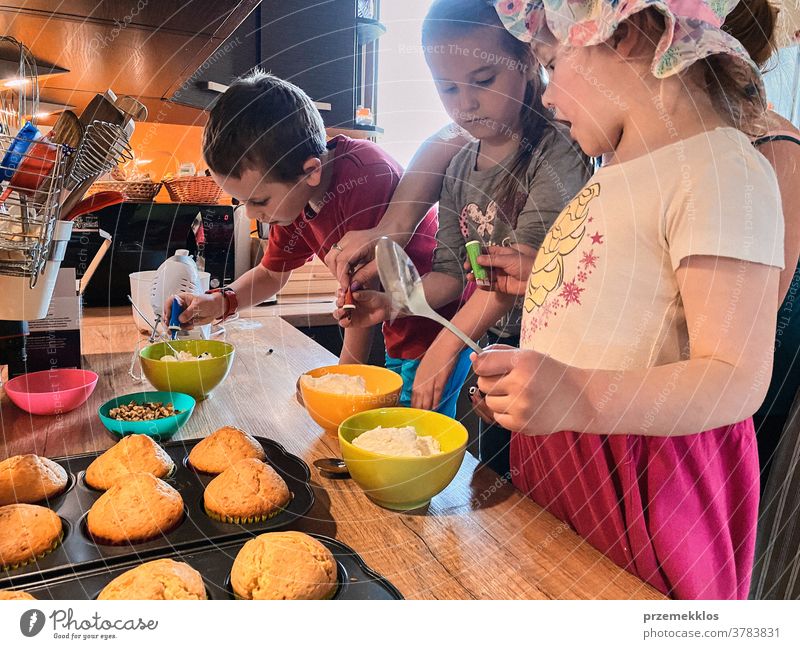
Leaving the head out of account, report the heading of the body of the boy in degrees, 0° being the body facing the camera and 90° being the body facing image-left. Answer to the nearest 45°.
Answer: approximately 45°

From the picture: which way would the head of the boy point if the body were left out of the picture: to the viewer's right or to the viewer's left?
to the viewer's left
